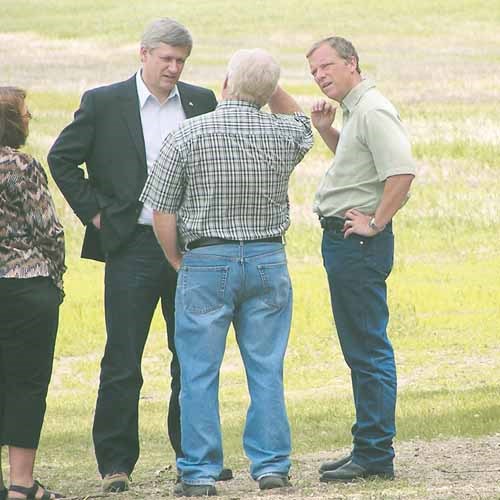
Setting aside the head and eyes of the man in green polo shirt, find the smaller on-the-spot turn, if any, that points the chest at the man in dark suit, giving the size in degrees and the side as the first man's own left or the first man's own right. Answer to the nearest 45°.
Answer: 0° — they already face them

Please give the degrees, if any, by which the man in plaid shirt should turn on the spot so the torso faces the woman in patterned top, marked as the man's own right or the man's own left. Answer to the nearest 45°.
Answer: approximately 90° to the man's own left

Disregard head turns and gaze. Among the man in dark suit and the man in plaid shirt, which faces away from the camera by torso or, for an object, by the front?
the man in plaid shirt

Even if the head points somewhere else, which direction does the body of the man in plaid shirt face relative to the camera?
away from the camera

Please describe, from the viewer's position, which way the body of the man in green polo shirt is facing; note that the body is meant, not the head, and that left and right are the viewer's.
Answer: facing to the left of the viewer

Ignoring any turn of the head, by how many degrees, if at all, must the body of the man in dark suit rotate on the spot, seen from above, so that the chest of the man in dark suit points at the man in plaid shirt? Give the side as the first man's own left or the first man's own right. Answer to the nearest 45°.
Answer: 0° — they already face them

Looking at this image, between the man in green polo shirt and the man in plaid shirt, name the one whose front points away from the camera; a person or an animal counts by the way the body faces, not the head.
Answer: the man in plaid shirt

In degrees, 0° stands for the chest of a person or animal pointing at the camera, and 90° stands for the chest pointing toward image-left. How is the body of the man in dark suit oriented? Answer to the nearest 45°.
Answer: approximately 315°

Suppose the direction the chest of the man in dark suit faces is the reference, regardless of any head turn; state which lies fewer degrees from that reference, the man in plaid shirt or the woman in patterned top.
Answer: the man in plaid shirt

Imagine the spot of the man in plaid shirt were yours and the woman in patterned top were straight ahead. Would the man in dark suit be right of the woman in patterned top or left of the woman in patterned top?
right
